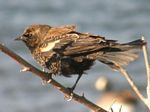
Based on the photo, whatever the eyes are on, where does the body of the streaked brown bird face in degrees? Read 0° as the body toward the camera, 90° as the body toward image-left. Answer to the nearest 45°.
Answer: approximately 90°
